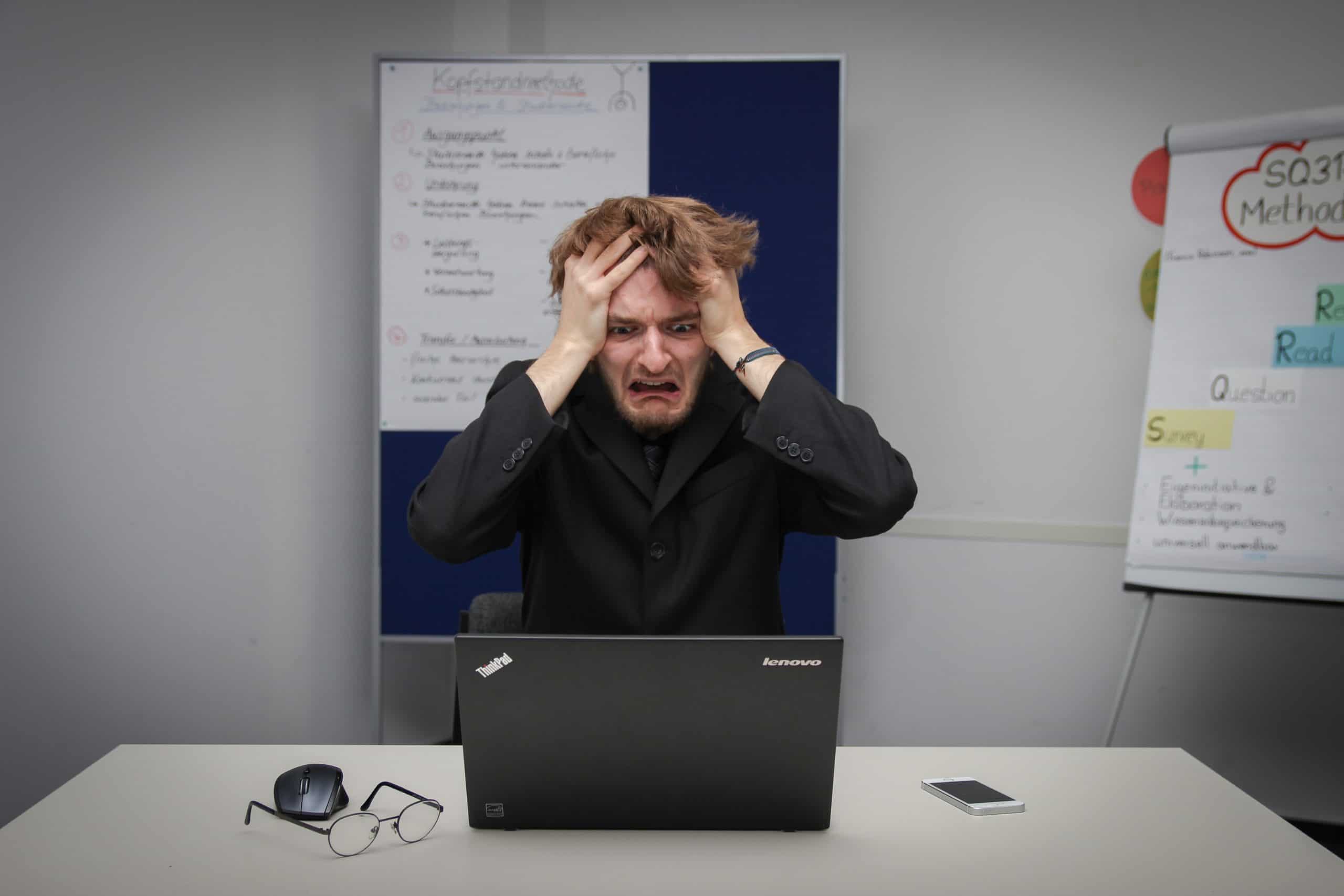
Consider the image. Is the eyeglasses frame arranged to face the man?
no

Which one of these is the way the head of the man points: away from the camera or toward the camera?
toward the camera

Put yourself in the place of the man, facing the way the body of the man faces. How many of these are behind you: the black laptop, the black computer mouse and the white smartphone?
0

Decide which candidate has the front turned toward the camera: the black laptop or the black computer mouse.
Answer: the black computer mouse

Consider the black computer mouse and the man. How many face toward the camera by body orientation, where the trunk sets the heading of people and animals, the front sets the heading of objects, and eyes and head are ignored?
2

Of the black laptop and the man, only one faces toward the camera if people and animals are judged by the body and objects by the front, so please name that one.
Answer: the man

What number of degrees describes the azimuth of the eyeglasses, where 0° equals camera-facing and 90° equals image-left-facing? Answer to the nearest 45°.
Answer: approximately 315°

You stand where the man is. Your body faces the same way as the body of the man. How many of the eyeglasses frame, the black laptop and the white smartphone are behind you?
0

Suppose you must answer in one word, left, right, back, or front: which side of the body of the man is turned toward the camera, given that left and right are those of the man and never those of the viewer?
front

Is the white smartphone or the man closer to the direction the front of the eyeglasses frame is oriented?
the white smartphone

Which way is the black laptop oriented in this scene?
away from the camera

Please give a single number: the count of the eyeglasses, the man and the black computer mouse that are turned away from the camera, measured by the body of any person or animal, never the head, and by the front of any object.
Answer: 0

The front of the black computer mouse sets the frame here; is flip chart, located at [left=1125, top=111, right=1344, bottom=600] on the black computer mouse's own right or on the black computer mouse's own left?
on the black computer mouse's own left
